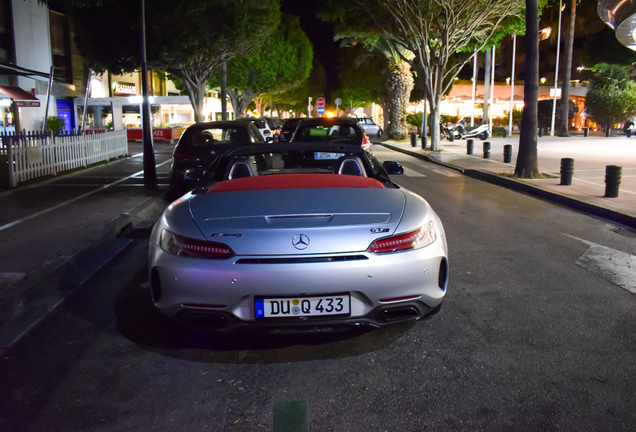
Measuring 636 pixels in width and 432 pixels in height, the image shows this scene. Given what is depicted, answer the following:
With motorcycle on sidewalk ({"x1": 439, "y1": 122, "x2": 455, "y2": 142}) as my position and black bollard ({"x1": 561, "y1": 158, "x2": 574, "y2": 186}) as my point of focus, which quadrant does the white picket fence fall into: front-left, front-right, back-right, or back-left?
front-right

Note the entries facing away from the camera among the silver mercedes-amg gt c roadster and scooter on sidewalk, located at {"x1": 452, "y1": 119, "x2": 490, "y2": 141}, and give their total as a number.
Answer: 1

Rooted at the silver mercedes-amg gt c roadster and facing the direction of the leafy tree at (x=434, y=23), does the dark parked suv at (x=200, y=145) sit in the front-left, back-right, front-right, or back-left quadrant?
front-left

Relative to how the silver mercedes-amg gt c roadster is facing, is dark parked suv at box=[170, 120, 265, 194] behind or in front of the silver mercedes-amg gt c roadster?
in front

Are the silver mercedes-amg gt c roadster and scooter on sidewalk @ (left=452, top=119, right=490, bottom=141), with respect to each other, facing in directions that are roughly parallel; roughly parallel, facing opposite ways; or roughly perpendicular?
roughly perpendicular

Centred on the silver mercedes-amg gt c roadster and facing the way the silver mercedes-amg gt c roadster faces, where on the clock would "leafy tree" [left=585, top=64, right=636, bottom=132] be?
The leafy tree is roughly at 1 o'clock from the silver mercedes-amg gt c roadster.

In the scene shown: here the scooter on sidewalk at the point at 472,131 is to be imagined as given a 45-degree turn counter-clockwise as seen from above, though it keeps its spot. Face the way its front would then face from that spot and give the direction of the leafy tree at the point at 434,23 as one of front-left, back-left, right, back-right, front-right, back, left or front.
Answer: front-left

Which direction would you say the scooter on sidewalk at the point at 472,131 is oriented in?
to the viewer's left

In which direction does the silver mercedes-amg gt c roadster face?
away from the camera

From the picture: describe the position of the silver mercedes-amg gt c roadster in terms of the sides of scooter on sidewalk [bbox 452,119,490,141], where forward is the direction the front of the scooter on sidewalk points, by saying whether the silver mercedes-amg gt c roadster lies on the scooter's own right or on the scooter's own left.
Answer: on the scooter's own left

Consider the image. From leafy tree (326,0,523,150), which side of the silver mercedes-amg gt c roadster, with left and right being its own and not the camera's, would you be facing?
front

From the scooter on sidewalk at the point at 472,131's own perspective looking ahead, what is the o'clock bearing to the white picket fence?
The white picket fence is roughly at 10 o'clock from the scooter on sidewalk.

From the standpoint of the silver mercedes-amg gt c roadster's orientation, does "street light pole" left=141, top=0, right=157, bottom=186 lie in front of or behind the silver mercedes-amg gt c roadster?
in front

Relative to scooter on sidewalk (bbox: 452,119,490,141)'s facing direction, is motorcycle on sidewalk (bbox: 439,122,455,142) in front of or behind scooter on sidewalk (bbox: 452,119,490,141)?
in front
